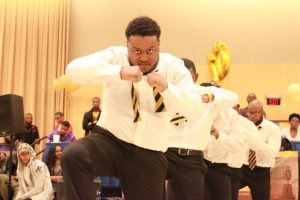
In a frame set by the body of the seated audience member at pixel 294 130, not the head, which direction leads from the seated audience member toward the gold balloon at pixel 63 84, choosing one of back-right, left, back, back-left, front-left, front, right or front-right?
right

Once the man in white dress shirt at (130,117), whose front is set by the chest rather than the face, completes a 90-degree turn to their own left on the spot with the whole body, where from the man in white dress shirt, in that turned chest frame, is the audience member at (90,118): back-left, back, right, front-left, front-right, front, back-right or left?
left

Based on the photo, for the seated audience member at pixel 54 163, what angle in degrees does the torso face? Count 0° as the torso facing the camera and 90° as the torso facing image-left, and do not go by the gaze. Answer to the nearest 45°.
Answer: approximately 315°

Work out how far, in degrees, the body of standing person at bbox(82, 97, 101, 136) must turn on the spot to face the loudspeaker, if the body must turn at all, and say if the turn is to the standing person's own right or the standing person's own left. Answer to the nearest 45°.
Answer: approximately 90° to the standing person's own right

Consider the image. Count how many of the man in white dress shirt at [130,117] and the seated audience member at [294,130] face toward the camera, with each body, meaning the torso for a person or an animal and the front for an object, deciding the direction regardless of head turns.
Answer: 2

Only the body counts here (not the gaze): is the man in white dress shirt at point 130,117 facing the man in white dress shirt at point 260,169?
no

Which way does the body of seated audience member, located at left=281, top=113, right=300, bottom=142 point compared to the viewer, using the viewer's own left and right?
facing the viewer

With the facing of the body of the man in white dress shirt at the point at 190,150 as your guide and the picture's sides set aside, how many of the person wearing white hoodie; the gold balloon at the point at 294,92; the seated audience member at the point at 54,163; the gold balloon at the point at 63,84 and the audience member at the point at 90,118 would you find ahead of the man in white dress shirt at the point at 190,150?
0

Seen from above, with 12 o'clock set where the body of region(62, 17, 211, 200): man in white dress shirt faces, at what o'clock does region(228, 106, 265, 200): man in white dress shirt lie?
region(228, 106, 265, 200): man in white dress shirt is roughly at 7 o'clock from region(62, 17, 211, 200): man in white dress shirt.

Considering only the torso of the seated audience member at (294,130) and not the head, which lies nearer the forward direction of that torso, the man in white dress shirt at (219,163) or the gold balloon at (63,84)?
the man in white dress shirt

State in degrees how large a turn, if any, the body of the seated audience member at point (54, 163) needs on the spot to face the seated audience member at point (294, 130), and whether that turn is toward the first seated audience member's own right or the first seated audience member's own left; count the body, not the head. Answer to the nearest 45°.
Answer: approximately 45° to the first seated audience member's own left

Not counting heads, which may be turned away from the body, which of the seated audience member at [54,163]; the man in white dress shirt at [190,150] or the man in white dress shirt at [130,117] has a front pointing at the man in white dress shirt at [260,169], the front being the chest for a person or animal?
the seated audience member

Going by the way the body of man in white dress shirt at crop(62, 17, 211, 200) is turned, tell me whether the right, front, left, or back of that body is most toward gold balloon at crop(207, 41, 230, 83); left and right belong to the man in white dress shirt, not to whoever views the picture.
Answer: back

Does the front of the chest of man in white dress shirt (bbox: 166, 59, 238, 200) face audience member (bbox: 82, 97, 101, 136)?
no

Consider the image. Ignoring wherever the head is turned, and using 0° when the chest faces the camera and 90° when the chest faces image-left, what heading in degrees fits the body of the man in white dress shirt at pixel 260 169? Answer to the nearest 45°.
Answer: approximately 45°

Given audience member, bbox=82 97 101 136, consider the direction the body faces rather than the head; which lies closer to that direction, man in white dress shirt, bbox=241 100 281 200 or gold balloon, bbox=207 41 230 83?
the man in white dress shirt

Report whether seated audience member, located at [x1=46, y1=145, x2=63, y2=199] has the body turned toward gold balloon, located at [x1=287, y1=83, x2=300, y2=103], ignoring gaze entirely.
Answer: no

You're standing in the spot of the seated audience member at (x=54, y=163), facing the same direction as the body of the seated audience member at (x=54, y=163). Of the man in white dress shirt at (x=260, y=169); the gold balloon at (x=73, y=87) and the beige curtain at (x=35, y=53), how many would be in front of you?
1

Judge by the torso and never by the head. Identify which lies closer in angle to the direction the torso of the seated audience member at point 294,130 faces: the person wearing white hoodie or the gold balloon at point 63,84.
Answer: the person wearing white hoodie
